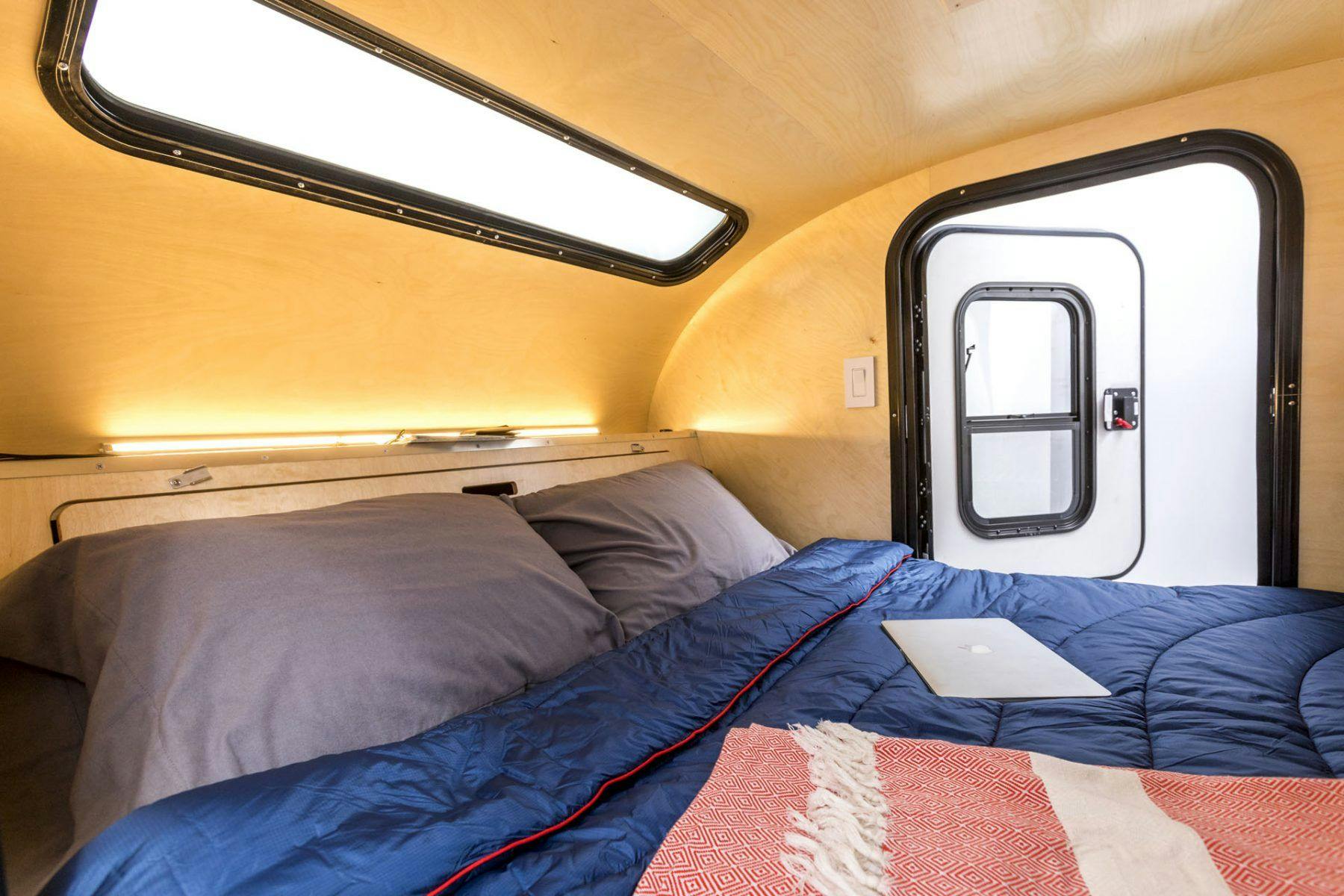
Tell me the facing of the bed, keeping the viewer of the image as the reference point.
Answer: facing the viewer and to the right of the viewer

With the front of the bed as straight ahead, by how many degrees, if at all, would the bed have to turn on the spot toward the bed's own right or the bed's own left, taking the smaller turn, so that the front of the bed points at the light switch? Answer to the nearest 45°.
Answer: approximately 90° to the bed's own left

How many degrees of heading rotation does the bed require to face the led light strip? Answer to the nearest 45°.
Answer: approximately 180°
